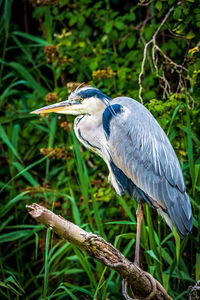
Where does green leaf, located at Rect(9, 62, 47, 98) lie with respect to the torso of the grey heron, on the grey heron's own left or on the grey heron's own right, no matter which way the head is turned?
on the grey heron's own right

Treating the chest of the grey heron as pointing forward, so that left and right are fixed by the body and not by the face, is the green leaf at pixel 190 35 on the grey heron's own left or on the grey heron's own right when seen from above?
on the grey heron's own right

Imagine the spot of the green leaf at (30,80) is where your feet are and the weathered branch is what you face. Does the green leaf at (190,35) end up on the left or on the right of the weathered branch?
left

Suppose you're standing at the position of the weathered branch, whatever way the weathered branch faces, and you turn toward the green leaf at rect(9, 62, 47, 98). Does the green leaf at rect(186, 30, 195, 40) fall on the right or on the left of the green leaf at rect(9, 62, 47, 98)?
right

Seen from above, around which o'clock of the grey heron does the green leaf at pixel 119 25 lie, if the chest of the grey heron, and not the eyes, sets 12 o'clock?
The green leaf is roughly at 3 o'clock from the grey heron.

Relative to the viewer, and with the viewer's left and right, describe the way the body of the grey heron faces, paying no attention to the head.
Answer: facing to the left of the viewer

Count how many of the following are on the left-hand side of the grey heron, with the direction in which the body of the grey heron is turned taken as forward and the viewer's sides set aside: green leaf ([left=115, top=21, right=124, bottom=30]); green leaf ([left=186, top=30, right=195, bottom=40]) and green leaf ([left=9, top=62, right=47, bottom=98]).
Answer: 0
